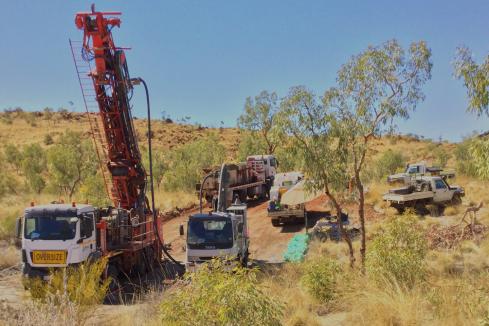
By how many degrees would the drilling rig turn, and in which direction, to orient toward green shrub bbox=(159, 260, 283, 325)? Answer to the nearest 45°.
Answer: approximately 45° to its left

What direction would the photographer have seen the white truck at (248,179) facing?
facing away from the viewer and to the right of the viewer

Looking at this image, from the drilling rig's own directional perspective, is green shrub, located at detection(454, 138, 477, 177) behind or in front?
behind

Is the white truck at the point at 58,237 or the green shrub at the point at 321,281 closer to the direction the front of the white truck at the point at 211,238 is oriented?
the green shrub

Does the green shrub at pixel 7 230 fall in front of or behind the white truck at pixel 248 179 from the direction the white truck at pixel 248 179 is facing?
behind

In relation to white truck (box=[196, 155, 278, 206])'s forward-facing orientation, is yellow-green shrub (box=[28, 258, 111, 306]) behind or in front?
behind

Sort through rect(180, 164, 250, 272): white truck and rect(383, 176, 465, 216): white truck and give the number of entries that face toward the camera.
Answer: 1

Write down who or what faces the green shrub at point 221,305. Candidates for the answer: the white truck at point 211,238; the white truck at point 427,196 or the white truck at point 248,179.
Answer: the white truck at point 211,238
